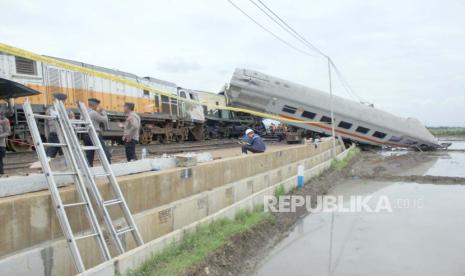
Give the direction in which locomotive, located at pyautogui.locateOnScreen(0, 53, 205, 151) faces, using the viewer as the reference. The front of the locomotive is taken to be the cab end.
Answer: facing away from the viewer and to the right of the viewer

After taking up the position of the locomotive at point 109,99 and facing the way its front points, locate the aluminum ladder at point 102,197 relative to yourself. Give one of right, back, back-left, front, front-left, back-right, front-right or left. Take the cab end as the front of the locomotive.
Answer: back-right

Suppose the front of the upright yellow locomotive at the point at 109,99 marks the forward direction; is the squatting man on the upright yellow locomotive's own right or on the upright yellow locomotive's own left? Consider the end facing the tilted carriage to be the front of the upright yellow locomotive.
on the upright yellow locomotive's own right
